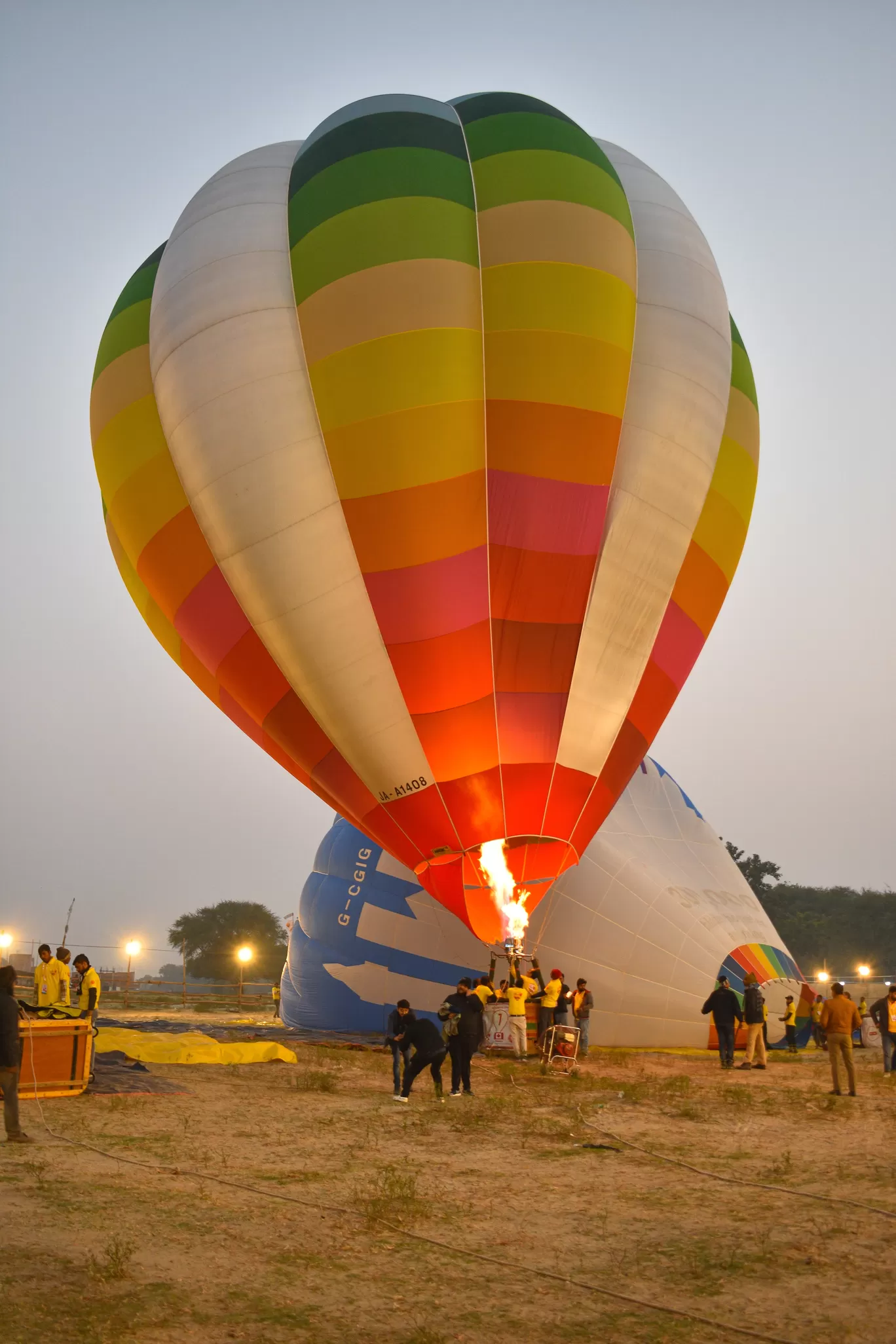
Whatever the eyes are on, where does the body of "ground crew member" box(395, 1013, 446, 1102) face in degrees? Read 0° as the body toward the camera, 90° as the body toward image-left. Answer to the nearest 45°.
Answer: approximately 135°

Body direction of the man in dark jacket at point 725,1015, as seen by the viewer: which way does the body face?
away from the camera

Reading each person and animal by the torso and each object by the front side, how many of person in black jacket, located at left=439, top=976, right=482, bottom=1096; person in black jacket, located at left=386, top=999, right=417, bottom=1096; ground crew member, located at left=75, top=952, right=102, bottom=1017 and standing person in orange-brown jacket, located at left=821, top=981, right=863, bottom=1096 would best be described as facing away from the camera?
1

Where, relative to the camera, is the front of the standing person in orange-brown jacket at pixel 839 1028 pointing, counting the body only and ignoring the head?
away from the camera

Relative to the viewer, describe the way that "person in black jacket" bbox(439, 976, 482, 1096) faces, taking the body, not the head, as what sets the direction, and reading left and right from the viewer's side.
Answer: facing the viewer

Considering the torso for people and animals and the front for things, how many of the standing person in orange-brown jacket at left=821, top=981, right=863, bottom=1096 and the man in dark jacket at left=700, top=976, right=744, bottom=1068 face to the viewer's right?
0

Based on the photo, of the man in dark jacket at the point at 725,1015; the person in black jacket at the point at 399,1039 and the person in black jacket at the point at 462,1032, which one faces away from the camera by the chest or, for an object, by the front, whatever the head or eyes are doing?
the man in dark jacket

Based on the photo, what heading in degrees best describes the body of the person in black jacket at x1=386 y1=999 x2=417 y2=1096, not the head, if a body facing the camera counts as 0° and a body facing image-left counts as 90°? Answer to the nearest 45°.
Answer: approximately 315°
